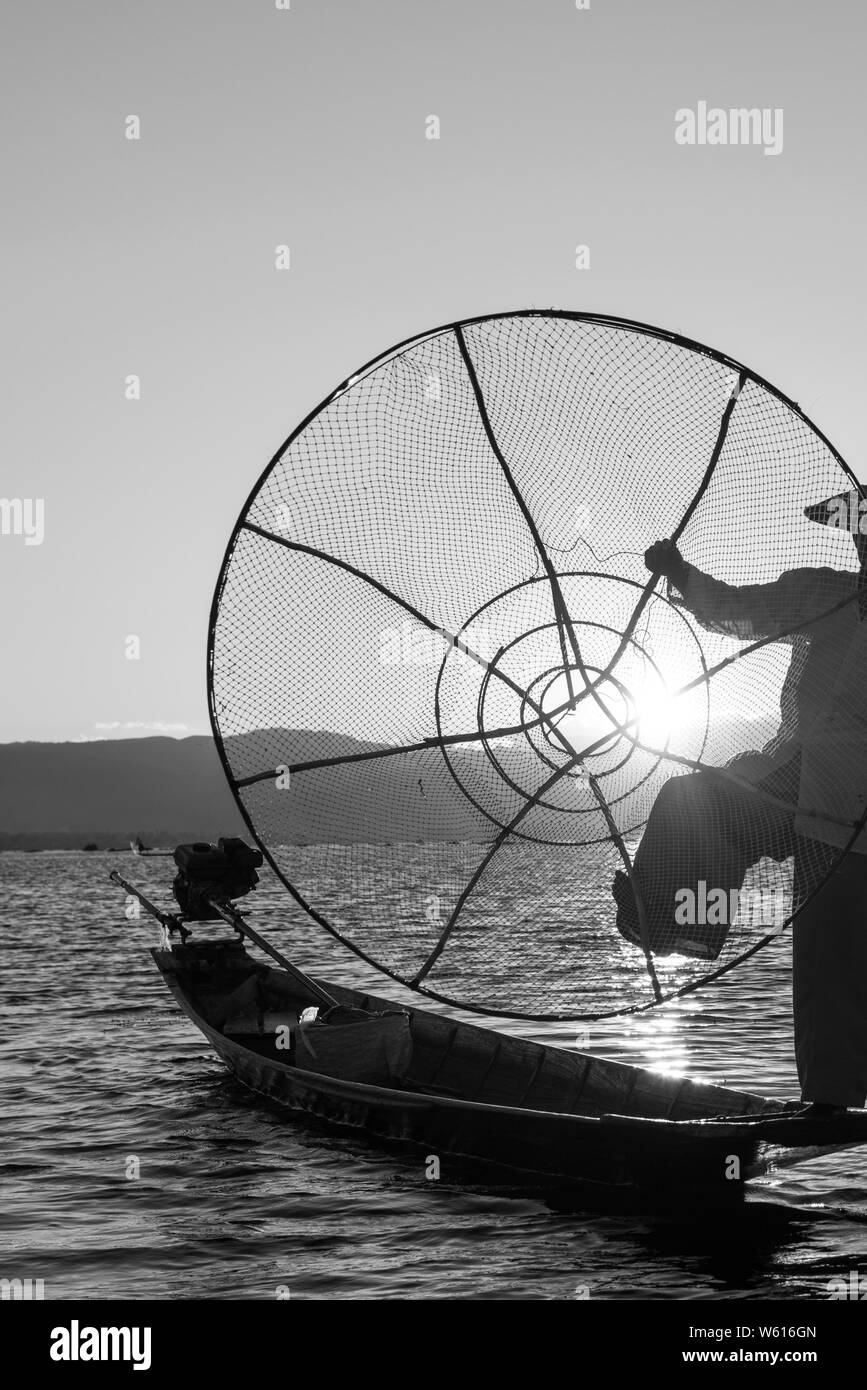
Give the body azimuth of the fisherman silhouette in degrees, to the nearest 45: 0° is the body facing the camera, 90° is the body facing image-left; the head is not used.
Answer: approximately 90°

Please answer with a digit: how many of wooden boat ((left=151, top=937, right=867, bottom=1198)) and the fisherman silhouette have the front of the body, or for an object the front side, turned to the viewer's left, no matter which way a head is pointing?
1

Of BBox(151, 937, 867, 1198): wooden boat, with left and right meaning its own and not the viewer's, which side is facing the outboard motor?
back

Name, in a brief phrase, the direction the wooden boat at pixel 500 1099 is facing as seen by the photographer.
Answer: facing the viewer and to the right of the viewer
